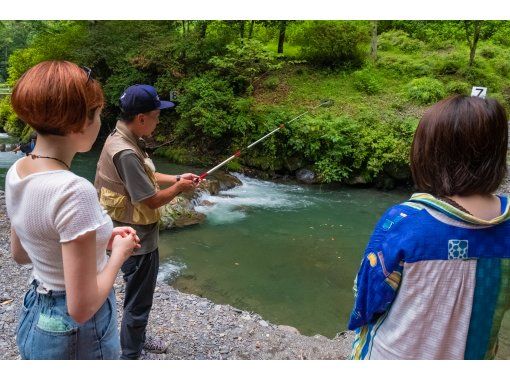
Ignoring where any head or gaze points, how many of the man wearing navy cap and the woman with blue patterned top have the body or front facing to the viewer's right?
1

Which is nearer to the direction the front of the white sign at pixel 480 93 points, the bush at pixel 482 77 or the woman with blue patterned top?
the woman with blue patterned top

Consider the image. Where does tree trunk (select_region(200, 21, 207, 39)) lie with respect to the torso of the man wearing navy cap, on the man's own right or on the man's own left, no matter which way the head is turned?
on the man's own left

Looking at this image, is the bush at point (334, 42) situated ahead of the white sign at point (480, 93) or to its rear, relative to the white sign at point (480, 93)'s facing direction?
to the rear

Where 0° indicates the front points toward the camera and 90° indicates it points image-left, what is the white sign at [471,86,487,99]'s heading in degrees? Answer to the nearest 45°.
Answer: approximately 0°

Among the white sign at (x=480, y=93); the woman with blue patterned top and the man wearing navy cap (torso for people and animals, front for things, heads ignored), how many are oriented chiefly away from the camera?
1

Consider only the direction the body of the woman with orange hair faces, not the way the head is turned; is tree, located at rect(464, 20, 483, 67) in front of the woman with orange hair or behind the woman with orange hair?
in front

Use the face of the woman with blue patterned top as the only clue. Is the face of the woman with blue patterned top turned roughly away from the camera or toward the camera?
away from the camera

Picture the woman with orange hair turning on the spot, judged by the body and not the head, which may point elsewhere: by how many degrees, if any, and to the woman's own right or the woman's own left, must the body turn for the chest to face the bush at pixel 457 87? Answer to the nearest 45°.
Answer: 0° — they already face it

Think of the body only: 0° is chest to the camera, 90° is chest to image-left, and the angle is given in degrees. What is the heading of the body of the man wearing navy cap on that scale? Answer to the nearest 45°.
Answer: approximately 270°

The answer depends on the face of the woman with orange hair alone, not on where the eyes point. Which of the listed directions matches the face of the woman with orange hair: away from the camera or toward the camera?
away from the camera

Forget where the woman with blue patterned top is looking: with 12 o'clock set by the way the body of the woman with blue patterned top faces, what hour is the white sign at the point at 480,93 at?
The white sign is roughly at 12 o'clock from the woman with blue patterned top.

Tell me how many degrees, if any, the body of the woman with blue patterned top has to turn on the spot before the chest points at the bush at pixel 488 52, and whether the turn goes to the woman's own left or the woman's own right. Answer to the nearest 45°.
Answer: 0° — they already face it

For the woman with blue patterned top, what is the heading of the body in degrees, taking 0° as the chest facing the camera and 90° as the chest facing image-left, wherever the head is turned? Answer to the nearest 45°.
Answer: approximately 180°
